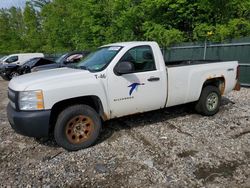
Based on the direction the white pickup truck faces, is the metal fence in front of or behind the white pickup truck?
behind

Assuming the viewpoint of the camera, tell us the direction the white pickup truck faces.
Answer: facing the viewer and to the left of the viewer
